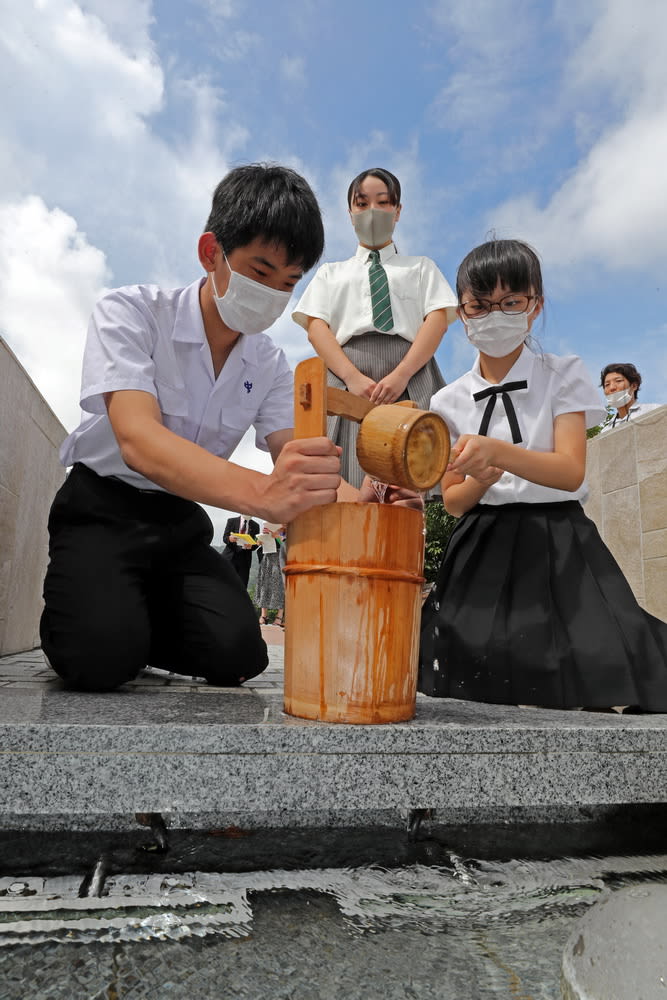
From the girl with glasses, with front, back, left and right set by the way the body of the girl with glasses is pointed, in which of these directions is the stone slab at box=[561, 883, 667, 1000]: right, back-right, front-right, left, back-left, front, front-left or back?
front-left

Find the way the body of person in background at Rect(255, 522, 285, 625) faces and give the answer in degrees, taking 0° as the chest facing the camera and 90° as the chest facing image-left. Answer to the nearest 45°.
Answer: approximately 0°

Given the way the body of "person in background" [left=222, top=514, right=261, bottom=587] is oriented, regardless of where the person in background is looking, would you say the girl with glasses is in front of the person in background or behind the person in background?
in front

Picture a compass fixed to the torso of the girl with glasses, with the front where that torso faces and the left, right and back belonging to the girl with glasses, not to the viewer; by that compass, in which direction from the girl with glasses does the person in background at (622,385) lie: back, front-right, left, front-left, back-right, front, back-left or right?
back-right

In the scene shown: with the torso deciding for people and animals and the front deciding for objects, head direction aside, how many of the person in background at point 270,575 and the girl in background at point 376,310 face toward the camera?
2

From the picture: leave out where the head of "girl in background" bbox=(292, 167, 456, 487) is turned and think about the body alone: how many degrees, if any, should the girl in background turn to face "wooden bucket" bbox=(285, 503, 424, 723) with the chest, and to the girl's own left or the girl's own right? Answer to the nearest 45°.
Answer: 0° — they already face it

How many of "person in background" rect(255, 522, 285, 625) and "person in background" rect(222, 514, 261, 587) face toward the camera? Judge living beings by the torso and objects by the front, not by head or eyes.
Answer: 2

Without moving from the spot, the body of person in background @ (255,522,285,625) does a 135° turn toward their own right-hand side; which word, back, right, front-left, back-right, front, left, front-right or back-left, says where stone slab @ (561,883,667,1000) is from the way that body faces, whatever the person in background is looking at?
back-left

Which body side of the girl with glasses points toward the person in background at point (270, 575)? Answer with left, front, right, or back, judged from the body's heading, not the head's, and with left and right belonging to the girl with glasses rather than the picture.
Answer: right

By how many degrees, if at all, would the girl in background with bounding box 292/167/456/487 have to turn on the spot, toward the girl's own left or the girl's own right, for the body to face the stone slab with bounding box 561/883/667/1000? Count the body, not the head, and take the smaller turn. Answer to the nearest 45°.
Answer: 0° — they already face it

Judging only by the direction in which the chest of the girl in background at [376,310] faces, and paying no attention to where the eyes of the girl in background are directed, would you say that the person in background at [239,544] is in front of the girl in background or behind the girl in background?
behind

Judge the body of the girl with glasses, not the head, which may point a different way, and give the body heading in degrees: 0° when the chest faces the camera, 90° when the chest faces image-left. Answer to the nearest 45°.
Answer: approximately 45°
